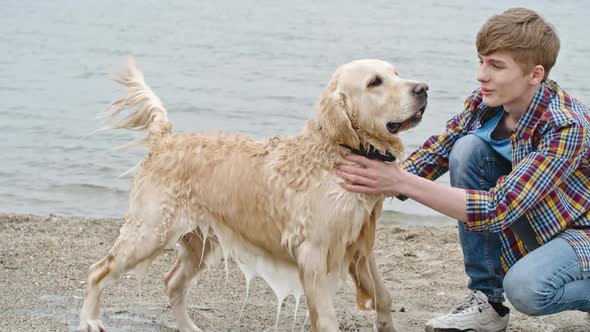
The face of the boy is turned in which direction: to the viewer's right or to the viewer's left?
to the viewer's left

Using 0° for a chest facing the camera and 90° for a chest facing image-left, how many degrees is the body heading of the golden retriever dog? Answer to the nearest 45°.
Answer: approximately 270°

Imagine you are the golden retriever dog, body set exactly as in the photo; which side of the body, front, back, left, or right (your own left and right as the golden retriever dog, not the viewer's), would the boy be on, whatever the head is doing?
front
